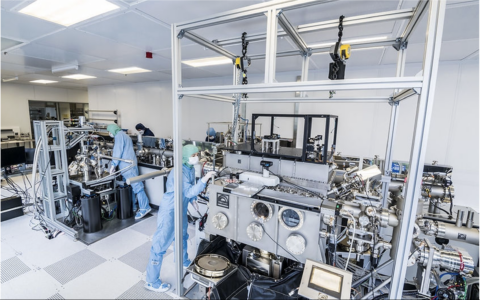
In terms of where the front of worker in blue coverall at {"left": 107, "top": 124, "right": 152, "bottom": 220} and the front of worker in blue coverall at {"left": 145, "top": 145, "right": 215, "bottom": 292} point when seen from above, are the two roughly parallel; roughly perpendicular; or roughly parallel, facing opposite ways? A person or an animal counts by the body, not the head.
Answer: roughly parallel, facing opposite ways

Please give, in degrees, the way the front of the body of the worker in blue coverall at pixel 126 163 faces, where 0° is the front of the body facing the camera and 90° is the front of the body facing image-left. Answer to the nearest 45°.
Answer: approximately 90°

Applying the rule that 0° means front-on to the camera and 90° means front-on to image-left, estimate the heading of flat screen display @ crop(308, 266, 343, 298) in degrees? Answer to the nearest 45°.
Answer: approximately 45°

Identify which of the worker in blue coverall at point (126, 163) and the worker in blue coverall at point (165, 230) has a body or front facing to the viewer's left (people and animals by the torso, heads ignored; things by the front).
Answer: the worker in blue coverall at point (126, 163)

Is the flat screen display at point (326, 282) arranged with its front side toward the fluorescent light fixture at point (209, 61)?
no

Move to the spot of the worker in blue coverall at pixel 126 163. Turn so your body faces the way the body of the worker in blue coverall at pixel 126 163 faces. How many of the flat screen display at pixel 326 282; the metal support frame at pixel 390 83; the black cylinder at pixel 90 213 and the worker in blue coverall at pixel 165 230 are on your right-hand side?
0

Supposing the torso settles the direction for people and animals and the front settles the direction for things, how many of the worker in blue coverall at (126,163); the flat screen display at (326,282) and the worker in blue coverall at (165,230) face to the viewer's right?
1

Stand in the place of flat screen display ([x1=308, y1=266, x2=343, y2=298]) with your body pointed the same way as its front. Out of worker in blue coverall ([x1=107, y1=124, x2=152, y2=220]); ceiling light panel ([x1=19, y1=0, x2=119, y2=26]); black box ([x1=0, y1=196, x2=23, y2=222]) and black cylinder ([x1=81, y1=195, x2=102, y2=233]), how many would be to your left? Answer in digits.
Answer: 0

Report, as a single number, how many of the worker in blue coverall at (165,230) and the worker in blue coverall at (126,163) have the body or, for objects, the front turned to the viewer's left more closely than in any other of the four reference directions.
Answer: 1

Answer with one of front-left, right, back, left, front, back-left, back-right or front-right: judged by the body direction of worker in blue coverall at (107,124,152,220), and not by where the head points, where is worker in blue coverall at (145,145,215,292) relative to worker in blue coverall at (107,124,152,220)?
left

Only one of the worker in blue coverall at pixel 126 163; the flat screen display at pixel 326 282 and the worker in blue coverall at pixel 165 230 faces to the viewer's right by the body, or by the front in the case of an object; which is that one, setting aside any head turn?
the worker in blue coverall at pixel 165 230

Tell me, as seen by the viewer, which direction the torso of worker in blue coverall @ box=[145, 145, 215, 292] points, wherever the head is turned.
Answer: to the viewer's right

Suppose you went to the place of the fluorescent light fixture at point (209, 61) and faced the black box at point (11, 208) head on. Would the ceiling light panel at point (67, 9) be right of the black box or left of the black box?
left
